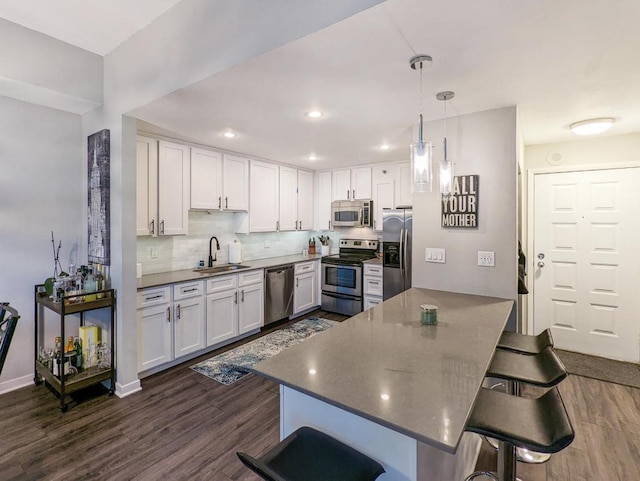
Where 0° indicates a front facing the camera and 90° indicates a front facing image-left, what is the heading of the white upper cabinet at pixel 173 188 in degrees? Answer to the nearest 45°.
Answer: approximately 315°

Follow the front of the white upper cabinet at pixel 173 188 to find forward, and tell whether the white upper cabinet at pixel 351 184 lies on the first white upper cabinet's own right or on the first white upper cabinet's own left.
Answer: on the first white upper cabinet's own left

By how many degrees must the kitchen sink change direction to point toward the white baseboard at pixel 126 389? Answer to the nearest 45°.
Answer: approximately 90° to its right

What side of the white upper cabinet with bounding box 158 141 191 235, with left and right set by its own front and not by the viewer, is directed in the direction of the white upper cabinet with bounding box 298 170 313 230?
left

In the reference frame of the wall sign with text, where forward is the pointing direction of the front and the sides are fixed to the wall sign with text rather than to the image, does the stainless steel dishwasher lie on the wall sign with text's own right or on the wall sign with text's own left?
on the wall sign with text's own right
